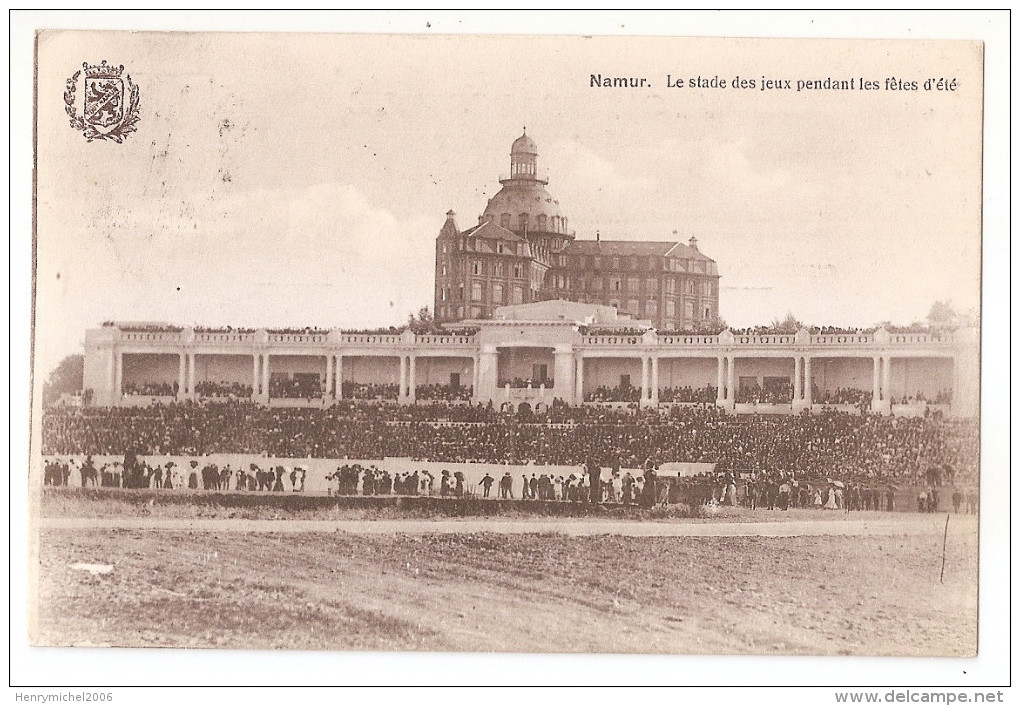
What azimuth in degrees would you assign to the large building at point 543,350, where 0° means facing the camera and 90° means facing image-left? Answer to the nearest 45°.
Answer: approximately 0°
